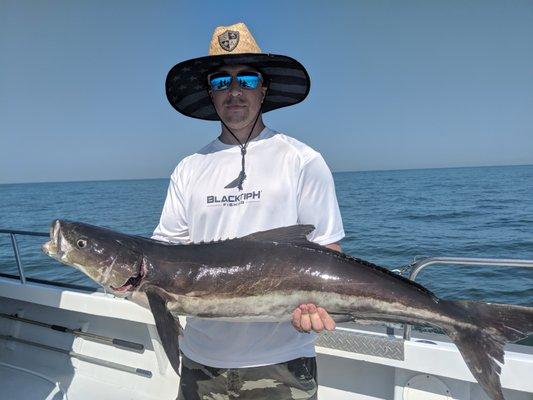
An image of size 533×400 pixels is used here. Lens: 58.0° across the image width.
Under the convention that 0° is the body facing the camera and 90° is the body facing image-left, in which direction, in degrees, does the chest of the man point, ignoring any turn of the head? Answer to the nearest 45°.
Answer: approximately 0°
